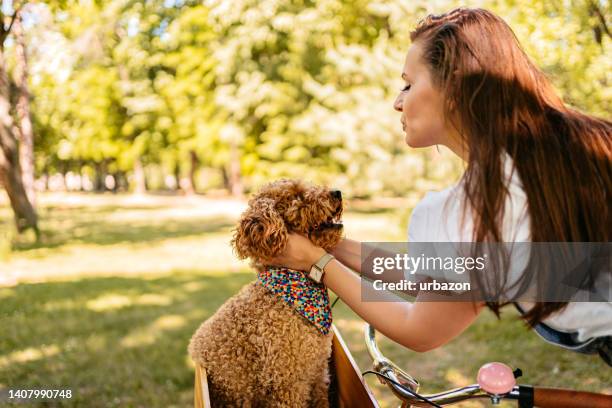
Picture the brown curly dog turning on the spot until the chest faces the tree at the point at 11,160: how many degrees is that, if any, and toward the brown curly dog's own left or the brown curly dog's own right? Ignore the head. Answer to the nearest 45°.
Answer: approximately 135° to the brown curly dog's own left

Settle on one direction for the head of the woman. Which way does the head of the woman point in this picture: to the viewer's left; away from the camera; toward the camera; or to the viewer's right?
to the viewer's left

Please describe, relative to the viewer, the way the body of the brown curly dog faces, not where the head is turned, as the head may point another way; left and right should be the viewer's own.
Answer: facing to the right of the viewer

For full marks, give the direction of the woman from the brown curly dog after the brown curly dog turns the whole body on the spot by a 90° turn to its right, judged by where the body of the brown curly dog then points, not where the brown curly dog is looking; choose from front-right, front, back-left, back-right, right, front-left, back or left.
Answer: front-left

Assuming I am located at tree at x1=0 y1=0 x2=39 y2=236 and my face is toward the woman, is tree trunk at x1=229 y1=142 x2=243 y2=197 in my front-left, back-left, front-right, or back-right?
back-left

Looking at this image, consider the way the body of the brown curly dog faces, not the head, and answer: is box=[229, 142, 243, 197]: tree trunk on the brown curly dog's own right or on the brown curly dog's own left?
on the brown curly dog's own left

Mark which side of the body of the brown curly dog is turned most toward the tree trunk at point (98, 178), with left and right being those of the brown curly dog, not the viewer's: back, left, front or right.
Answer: left
